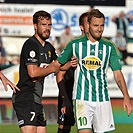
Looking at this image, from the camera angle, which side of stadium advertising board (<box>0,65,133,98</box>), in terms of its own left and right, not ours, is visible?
front

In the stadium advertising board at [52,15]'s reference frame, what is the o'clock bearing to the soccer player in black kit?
The soccer player in black kit is roughly at 12 o'clock from the stadium advertising board.

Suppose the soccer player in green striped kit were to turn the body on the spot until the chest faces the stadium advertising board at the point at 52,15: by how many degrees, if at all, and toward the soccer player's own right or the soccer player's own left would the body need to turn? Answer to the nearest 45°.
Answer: approximately 180°

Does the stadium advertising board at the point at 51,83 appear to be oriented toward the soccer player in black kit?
yes

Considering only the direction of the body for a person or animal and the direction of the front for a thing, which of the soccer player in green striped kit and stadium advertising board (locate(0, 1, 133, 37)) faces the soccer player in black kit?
the stadium advertising board

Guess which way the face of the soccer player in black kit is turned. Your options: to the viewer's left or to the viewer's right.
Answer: to the viewer's right

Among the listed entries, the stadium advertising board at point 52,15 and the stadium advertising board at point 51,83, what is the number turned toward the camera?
2

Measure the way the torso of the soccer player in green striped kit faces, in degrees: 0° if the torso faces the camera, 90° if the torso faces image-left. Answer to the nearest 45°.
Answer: approximately 0°

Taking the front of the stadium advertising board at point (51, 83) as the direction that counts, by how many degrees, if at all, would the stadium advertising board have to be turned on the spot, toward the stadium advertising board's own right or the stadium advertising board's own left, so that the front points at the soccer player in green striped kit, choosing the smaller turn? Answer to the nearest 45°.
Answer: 0° — it already faces them

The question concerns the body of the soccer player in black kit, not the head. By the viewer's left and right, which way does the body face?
facing the viewer and to the right of the viewer

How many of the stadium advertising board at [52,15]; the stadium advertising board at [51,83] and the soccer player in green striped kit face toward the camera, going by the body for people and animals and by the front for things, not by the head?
3

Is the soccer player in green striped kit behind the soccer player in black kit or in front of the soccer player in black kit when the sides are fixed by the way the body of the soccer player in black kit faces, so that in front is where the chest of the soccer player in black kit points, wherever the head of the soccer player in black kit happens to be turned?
in front
